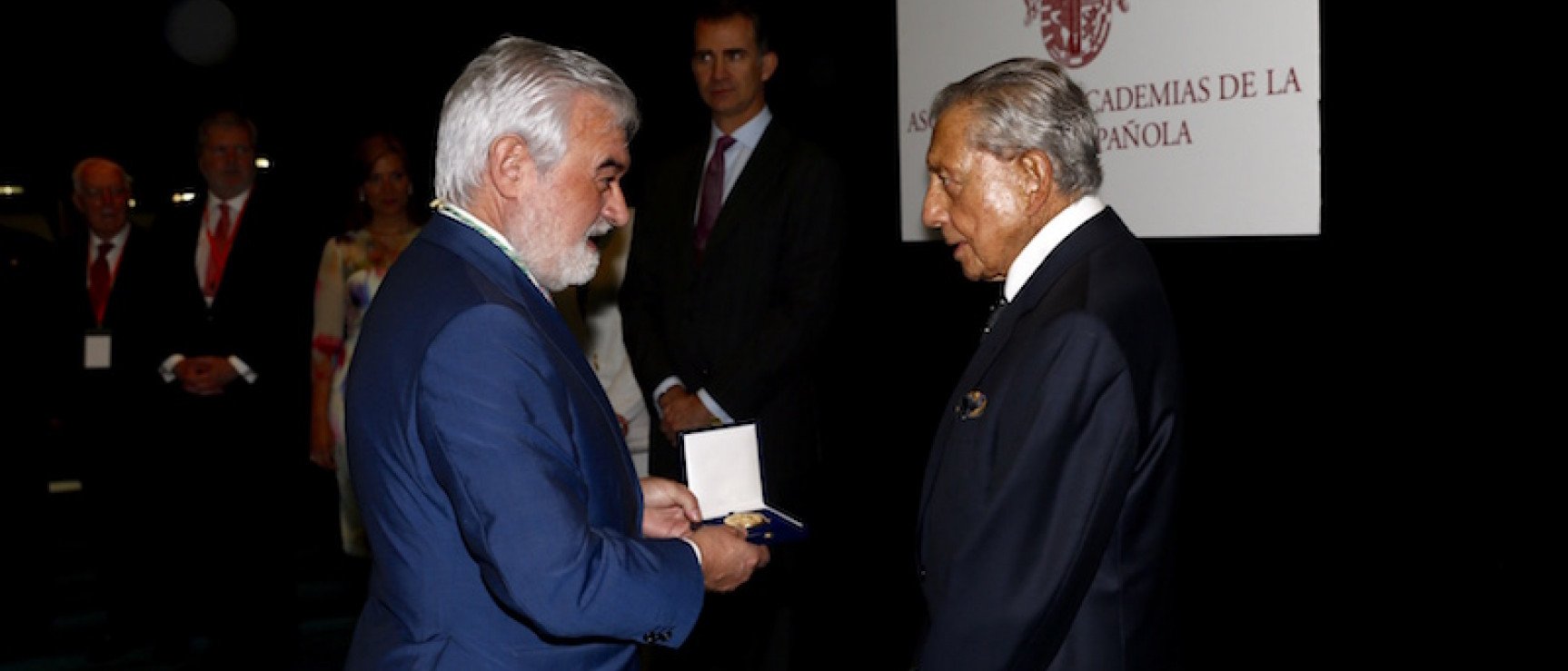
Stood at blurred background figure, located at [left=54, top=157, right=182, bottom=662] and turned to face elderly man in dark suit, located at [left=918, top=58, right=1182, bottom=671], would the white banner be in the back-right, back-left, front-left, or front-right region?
front-left

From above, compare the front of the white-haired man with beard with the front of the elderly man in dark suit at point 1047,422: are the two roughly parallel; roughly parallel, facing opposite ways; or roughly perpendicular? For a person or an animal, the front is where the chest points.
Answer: roughly parallel, facing opposite ways

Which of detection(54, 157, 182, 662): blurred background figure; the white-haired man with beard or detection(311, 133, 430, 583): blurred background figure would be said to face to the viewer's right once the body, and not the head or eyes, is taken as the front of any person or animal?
the white-haired man with beard

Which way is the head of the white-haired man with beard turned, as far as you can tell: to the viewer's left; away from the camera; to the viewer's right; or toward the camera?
to the viewer's right

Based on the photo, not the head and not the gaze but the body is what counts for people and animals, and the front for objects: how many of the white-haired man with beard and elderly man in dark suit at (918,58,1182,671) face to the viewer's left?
1

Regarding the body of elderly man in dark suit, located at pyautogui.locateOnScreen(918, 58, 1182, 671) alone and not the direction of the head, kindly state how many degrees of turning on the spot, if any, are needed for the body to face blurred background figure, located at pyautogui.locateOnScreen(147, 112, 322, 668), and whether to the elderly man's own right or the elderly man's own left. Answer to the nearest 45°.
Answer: approximately 45° to the elderly man's own right

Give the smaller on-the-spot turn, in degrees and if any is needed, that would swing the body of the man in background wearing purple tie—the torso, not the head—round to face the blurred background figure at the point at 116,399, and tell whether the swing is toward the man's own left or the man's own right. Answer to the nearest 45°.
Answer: approximately 90° to the man's own right

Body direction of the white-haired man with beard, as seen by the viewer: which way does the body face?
to the viewer's right

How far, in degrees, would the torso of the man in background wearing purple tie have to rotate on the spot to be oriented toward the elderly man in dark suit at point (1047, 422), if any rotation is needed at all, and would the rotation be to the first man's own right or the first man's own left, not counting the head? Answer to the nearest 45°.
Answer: approximately 45° to the first man's own left

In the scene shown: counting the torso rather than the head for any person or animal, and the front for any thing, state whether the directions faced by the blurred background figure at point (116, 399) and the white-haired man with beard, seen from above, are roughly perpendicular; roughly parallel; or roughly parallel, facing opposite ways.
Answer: roughly perpendicular

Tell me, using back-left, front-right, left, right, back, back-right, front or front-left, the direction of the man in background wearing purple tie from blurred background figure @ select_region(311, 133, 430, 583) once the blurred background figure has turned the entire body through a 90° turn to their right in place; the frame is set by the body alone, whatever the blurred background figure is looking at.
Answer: back-left

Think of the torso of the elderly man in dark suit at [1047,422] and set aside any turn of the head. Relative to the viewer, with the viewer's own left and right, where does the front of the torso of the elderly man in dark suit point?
facing to the left of the viewer

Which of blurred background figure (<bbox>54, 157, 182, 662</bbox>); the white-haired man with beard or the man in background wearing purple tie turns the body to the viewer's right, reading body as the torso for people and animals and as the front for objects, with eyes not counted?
the white-haired man with beard

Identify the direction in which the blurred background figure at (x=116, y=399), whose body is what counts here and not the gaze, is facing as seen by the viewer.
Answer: toward the camera

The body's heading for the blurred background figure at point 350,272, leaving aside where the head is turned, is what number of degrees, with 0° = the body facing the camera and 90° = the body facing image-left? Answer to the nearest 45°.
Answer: approximately 0°

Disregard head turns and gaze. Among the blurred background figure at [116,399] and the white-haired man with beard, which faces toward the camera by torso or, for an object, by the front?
the blurred background figure

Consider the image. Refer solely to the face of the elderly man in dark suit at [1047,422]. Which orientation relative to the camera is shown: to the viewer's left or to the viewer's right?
to the viewer's left
